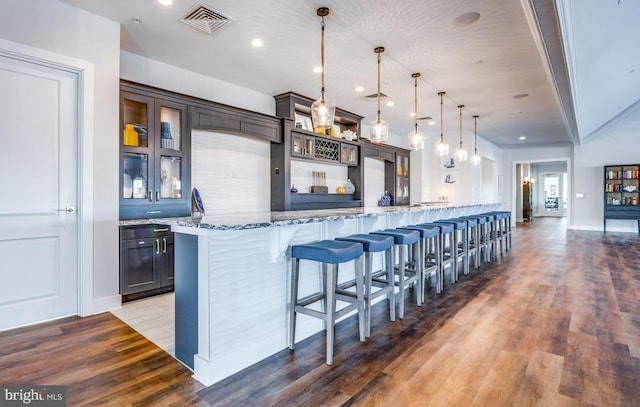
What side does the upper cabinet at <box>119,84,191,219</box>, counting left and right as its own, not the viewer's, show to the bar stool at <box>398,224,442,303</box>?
front

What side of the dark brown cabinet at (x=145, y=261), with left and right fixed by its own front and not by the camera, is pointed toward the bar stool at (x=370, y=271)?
front

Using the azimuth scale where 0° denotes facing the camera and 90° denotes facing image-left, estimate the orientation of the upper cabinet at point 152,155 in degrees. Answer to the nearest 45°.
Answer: approximately 315°

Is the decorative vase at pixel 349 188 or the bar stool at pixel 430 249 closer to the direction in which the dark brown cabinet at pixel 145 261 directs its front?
the bar stool

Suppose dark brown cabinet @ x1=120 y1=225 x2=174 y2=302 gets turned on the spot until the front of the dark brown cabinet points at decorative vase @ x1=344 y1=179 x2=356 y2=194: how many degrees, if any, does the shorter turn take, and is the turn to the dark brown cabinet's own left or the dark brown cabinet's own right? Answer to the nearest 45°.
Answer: approximately 90° to the dark brown cabinet's own left

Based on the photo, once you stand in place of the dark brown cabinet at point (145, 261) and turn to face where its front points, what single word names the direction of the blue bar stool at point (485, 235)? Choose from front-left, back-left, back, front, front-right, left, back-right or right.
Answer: front-left

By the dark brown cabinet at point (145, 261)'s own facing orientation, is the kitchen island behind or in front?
in front

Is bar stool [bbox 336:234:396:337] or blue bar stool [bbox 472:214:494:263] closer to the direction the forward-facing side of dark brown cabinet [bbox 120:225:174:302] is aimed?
the bar stool

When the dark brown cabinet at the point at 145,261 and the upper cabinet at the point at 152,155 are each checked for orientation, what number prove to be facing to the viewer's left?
0

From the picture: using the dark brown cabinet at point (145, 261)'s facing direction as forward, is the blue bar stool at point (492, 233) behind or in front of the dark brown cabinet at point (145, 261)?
in front
